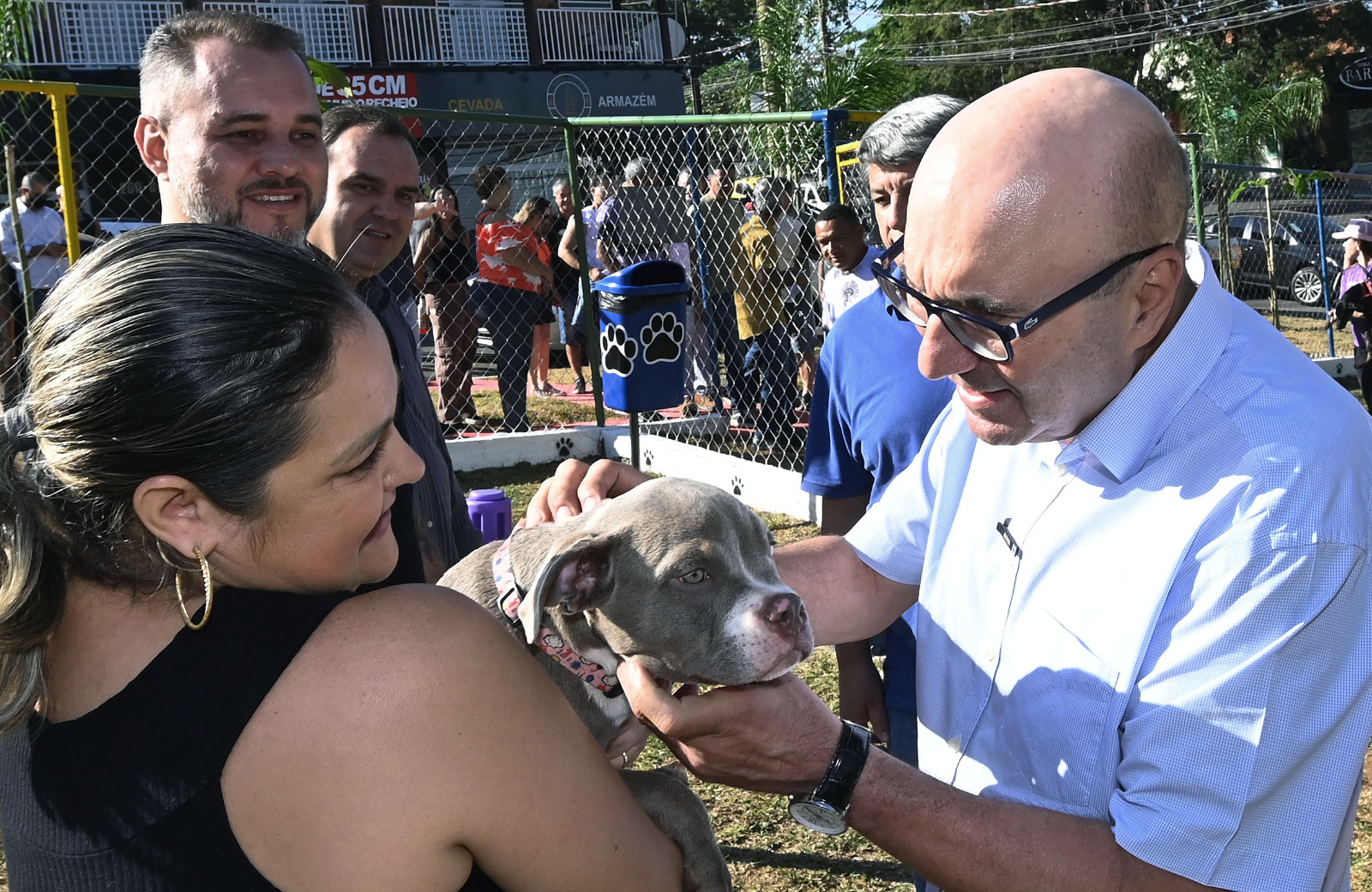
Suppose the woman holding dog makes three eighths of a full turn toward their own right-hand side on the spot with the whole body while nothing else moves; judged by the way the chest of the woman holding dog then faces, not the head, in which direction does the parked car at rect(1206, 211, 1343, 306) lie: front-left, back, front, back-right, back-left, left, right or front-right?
back-left

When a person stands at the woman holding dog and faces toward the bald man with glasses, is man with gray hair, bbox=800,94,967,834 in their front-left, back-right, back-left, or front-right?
front-left

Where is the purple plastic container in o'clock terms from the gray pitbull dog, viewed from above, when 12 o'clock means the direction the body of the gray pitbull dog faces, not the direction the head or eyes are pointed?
The purple plastic container is roughly at 7 o'clock from the gray pitbull dog.

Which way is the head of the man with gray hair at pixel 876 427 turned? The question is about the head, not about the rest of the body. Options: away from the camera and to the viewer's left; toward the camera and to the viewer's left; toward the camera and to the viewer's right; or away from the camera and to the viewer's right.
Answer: toward the camera and to the viewer's left

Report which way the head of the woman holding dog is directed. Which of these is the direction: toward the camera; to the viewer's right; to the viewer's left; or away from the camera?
to the viewer's right

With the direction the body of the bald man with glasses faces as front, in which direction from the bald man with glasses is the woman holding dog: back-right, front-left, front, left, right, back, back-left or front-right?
front

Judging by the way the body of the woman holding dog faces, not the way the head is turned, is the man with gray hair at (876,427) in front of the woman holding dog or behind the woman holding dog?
in front

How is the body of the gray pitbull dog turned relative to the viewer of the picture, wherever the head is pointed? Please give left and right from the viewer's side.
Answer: facing the viewer and to the right of the viewer

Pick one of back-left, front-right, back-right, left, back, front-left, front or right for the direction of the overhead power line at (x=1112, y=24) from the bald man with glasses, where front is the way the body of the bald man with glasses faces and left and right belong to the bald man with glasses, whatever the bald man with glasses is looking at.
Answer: back-right

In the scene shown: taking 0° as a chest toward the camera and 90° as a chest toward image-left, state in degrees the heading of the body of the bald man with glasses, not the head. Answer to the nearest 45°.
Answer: approximately 45°

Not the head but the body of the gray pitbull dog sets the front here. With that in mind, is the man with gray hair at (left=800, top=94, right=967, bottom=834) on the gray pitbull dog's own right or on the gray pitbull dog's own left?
on the gray pitbull dog's own left

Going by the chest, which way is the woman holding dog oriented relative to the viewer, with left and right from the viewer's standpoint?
facing away from the viewer and to the right of the viewer

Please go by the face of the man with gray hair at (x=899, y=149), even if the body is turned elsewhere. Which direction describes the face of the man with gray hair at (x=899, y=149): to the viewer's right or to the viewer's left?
to the viewer's left
